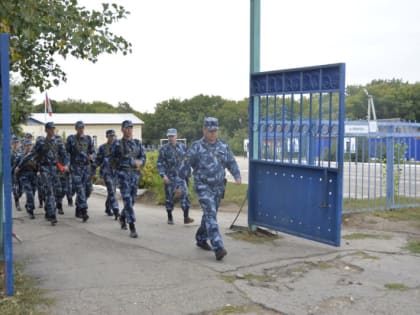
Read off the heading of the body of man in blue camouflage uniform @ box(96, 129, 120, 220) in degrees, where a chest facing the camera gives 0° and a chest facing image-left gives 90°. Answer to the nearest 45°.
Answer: approximately 315°

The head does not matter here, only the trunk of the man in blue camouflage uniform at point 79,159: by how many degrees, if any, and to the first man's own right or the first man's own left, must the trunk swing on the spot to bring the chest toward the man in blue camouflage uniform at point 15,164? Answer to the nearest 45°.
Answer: approximately 135° to the first man's own right

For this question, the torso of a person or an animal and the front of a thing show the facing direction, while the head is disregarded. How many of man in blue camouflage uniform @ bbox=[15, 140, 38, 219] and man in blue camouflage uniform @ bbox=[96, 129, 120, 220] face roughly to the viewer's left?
0

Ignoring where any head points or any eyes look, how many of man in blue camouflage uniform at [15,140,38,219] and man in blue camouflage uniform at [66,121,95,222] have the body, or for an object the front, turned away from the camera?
0

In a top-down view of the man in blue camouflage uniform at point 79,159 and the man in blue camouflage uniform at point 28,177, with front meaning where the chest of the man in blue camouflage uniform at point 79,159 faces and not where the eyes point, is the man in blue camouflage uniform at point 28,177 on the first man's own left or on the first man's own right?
on the first man's own right

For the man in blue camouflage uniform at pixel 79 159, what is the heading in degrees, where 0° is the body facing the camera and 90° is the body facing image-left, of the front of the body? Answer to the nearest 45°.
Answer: approximately 0°

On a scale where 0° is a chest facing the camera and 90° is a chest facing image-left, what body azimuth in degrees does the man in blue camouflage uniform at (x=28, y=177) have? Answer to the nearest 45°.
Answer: approximately 315°

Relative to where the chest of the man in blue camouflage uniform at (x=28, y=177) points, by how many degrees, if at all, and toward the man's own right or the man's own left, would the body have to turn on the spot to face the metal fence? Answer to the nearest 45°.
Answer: approximately 45° to the man's own left

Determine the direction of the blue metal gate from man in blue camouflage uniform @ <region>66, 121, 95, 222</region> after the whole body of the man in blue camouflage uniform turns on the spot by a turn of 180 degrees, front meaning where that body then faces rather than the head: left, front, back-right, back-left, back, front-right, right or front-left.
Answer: back-right

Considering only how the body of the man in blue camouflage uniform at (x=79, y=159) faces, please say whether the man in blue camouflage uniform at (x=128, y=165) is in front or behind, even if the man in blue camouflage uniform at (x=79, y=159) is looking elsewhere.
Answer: in front

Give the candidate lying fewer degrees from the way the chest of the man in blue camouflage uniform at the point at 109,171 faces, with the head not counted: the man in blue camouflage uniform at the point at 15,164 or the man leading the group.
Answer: the man leading the group

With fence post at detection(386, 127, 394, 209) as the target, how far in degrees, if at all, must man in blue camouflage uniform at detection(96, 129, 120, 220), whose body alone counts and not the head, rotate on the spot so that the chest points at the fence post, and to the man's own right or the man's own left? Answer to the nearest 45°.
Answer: approximately 45° to the man's own left
